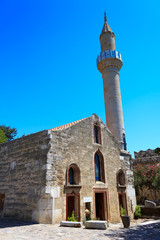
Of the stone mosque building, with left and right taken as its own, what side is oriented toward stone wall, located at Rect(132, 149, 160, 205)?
left

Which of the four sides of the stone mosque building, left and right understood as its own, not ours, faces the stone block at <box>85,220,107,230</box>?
front

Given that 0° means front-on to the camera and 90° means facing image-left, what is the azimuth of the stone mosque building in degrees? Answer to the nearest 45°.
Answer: approximately 315°

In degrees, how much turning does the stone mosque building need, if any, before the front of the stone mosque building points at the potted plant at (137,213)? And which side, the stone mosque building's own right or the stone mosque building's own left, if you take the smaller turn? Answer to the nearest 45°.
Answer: approximately 90° to the stone mosque building's own left
